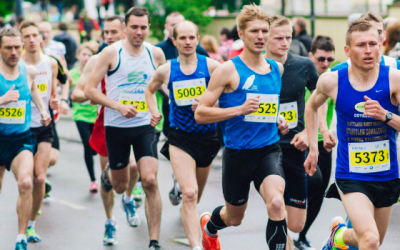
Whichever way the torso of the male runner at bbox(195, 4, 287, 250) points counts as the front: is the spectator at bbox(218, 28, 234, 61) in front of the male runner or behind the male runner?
behind

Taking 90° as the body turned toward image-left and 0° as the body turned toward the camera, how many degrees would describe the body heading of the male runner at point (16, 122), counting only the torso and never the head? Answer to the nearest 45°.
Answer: approximately 0°

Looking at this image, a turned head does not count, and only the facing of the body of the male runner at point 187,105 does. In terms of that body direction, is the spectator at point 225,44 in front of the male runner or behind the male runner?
behind

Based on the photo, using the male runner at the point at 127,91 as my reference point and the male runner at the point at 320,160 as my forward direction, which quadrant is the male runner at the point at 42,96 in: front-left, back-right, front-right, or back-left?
back-left

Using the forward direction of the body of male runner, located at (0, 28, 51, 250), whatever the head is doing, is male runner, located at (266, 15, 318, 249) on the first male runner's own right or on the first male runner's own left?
on the first male runner's own left

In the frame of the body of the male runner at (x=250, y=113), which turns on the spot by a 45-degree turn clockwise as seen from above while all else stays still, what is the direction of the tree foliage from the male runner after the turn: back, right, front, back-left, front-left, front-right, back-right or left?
back

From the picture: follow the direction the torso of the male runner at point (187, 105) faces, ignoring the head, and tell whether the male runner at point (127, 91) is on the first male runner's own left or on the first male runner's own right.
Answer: on the first male runner's own right

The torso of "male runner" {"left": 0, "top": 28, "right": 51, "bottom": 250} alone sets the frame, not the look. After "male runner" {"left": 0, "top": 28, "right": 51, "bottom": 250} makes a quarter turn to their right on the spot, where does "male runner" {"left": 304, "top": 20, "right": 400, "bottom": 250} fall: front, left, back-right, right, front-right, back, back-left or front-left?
back-left

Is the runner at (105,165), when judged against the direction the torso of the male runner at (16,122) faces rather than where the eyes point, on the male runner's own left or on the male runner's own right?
on the male runner's own left

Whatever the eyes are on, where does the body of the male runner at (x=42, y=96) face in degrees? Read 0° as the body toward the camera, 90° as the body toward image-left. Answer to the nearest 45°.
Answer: approximately 0°
